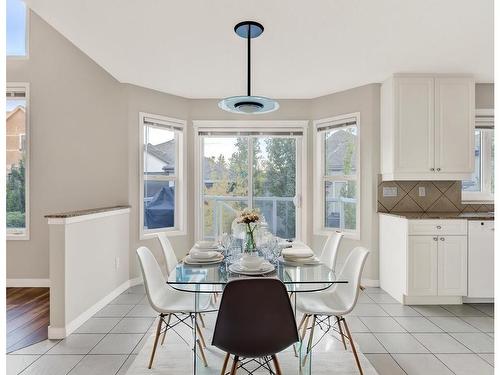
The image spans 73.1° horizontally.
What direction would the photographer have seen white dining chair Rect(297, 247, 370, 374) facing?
facing to the left of the viewer

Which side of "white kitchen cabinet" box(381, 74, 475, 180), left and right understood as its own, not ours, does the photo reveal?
front

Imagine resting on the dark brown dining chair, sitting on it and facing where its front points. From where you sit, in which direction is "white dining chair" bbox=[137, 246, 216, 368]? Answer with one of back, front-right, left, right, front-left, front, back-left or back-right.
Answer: front-left

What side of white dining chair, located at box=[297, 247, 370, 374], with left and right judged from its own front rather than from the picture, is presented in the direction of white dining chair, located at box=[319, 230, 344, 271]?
right

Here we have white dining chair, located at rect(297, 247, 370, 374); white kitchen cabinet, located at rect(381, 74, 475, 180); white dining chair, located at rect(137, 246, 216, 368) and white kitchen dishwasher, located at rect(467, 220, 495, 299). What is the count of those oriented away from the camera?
0

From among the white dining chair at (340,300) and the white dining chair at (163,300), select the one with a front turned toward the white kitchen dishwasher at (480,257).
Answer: the white dining chair at (163,300)

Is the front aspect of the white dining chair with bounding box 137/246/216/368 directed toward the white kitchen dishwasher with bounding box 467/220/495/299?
yes

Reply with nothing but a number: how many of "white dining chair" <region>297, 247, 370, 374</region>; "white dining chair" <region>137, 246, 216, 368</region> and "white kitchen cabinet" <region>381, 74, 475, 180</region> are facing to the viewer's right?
1

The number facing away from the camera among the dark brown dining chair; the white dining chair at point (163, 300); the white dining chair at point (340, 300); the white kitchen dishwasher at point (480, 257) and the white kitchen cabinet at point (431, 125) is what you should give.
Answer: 1

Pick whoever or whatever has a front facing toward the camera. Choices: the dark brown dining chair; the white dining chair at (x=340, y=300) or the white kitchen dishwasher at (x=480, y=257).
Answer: the white kitchen dishwasher

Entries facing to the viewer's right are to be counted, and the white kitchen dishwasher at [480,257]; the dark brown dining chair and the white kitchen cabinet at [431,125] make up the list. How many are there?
0

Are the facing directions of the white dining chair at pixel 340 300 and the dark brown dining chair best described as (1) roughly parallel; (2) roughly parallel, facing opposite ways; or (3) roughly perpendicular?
roughly perpendicular

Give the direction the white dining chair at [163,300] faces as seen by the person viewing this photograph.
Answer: facing to the right of the viewer

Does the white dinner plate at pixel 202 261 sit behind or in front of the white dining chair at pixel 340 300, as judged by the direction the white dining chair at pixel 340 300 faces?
in front

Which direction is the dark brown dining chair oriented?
away from the camera

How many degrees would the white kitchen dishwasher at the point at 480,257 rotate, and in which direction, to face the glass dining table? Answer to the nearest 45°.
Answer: approximately 45° to its right
